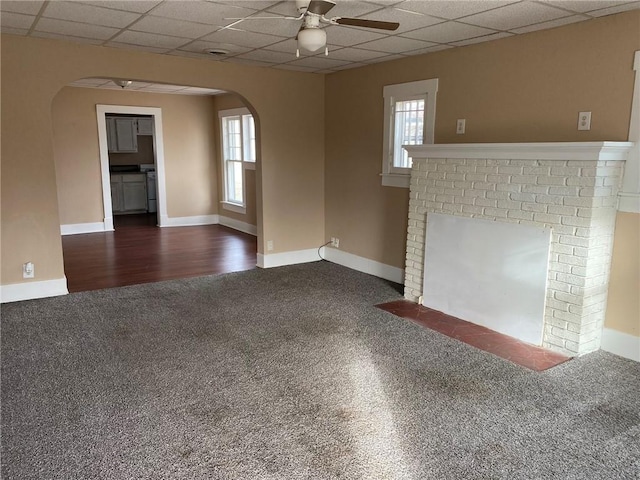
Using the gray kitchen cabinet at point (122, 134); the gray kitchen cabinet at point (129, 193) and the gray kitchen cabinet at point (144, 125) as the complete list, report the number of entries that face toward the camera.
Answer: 3

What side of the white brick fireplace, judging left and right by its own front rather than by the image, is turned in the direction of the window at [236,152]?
right

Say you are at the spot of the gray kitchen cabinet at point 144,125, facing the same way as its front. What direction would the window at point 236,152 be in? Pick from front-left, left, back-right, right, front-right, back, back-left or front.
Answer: front-left

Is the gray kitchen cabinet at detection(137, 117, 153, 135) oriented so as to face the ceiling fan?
yes

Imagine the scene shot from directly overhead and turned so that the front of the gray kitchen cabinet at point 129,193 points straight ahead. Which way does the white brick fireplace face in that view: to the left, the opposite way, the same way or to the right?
to the right

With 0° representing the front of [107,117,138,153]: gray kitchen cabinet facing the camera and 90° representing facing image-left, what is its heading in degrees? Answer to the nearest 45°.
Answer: approximately 0°

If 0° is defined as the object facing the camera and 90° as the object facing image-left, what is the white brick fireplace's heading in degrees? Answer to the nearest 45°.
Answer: approximately 45°

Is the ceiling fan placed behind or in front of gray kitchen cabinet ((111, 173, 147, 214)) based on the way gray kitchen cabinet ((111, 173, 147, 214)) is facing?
in front

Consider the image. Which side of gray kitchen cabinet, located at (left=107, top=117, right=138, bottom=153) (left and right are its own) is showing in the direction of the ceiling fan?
front

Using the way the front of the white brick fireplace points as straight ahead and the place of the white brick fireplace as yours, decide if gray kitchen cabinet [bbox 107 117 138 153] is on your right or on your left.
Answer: on your right
